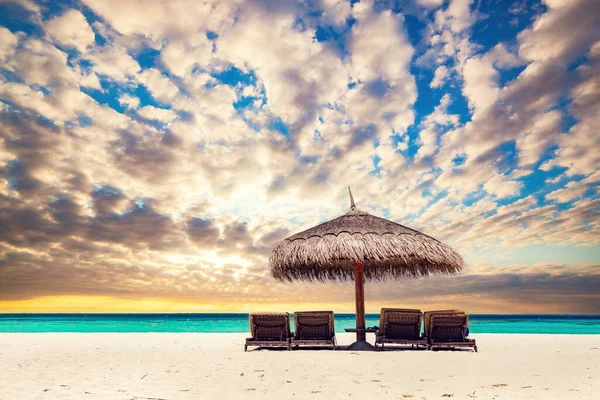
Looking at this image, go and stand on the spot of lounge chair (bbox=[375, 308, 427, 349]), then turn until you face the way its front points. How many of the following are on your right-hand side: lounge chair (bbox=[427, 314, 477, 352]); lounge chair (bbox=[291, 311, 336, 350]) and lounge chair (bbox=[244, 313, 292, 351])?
1

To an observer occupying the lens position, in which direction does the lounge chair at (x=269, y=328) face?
facing away from the viewer

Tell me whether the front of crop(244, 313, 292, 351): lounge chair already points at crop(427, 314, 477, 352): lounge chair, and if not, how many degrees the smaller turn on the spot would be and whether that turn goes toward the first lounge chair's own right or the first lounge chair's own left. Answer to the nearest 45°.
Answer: approximately 90° to the first lounge chair's own right

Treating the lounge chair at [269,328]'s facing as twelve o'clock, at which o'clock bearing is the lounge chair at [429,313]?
the lounge chair at [429,313] is roughly at 3 o'clock from the lounge chair at [269,328].

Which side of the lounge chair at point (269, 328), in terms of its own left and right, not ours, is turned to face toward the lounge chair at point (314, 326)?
right

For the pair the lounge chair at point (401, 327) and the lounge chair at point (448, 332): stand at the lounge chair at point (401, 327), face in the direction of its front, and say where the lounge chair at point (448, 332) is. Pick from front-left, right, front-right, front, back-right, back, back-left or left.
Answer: right

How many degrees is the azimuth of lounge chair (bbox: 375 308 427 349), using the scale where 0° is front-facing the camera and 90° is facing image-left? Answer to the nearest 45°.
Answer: approximately 180°

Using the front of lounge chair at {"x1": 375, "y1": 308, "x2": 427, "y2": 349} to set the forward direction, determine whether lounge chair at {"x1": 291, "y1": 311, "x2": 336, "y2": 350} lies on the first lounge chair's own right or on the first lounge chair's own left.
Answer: on the first lounge chair's own left

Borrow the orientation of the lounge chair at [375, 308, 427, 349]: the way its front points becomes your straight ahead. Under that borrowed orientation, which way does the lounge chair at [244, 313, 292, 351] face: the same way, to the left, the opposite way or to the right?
the same way

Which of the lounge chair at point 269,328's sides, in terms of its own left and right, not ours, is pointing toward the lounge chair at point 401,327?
right

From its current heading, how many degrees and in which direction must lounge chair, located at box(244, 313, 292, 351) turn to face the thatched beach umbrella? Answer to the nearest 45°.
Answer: approximately 90° to its right

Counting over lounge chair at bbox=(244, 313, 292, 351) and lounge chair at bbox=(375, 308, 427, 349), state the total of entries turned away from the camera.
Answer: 2
